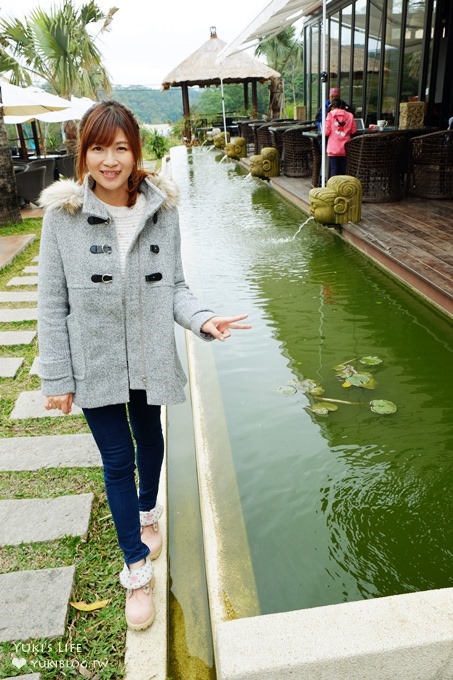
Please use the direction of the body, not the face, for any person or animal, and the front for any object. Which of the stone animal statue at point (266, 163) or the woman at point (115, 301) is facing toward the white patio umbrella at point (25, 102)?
the stone animal statue

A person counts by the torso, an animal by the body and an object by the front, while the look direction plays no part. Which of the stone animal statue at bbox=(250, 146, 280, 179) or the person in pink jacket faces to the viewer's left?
the stone animal statue

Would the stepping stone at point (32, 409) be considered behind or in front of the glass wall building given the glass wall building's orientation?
in front

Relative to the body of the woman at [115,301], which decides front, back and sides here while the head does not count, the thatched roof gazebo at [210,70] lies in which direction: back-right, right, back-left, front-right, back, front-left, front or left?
back

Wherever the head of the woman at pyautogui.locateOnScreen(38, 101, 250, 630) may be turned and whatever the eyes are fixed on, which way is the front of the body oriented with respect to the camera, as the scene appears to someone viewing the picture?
toward the camera

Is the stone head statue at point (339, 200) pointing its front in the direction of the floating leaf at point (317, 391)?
no

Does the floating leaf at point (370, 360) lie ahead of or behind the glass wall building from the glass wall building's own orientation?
ahead

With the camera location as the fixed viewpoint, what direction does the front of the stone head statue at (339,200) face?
facing to the left of the viewer

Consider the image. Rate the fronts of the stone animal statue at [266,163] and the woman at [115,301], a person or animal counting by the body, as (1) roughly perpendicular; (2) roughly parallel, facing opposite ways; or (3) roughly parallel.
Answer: roughly perpendicular

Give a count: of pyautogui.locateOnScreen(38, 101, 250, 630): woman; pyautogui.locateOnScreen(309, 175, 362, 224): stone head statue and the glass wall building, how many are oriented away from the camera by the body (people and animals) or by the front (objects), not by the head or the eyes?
0

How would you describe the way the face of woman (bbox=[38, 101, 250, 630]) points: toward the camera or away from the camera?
toward the camera

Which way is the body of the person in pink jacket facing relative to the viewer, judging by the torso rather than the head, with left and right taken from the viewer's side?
facing away from the viewer
